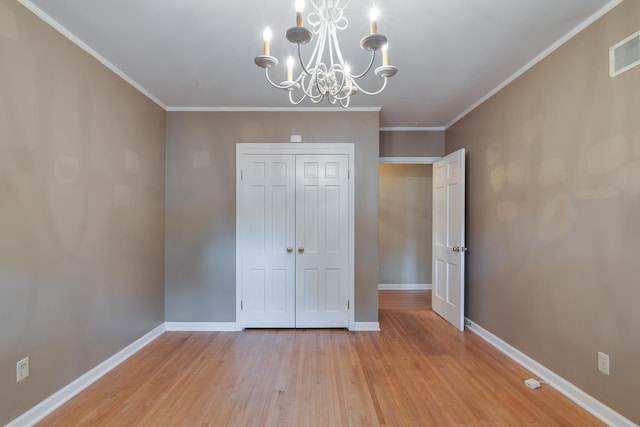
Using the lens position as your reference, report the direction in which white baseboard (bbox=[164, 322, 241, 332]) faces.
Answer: facing the viewer

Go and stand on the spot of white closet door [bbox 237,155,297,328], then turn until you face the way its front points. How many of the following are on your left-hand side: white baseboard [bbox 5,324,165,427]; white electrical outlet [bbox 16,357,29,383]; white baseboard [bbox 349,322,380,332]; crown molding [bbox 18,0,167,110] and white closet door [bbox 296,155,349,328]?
2

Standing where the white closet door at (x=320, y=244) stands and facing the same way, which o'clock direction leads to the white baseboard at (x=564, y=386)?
The white baseboard is roughly at 10 o'clock from the white closet door.

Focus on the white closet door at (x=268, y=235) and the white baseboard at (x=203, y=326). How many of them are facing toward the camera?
2

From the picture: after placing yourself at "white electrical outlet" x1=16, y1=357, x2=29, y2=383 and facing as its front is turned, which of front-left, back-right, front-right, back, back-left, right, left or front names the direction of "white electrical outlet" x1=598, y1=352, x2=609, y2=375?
front

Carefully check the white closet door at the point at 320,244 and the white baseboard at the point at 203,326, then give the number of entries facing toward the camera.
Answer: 2

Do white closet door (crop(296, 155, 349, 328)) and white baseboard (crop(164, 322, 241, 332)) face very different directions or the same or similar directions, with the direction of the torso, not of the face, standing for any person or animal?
same or similar directions

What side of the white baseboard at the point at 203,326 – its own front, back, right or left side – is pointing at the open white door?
left

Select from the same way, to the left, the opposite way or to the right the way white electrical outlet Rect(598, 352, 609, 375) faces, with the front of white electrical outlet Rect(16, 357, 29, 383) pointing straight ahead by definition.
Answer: the opposite way

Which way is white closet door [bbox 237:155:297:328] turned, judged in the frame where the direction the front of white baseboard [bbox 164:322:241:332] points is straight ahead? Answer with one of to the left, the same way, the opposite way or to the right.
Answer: the same way

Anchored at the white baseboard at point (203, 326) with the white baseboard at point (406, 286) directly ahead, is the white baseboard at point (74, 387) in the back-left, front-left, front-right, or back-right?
back-right

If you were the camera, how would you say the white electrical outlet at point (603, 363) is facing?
facing the viewer and to the left of the viewer

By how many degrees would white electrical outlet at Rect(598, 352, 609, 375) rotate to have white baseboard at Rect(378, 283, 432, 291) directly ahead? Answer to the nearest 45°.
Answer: approximately 90° to its right

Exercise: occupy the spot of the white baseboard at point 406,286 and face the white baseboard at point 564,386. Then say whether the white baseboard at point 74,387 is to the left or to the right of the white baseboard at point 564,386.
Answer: right

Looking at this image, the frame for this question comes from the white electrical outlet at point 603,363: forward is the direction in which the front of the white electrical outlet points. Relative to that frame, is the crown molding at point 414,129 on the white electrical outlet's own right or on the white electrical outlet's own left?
on the white electrical outlet's own right

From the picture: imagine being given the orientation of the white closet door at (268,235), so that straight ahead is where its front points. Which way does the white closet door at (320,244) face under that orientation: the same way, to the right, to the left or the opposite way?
the same way

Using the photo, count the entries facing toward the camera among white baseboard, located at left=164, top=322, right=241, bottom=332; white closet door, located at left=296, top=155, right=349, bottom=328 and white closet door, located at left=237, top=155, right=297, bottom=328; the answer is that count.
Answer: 3
